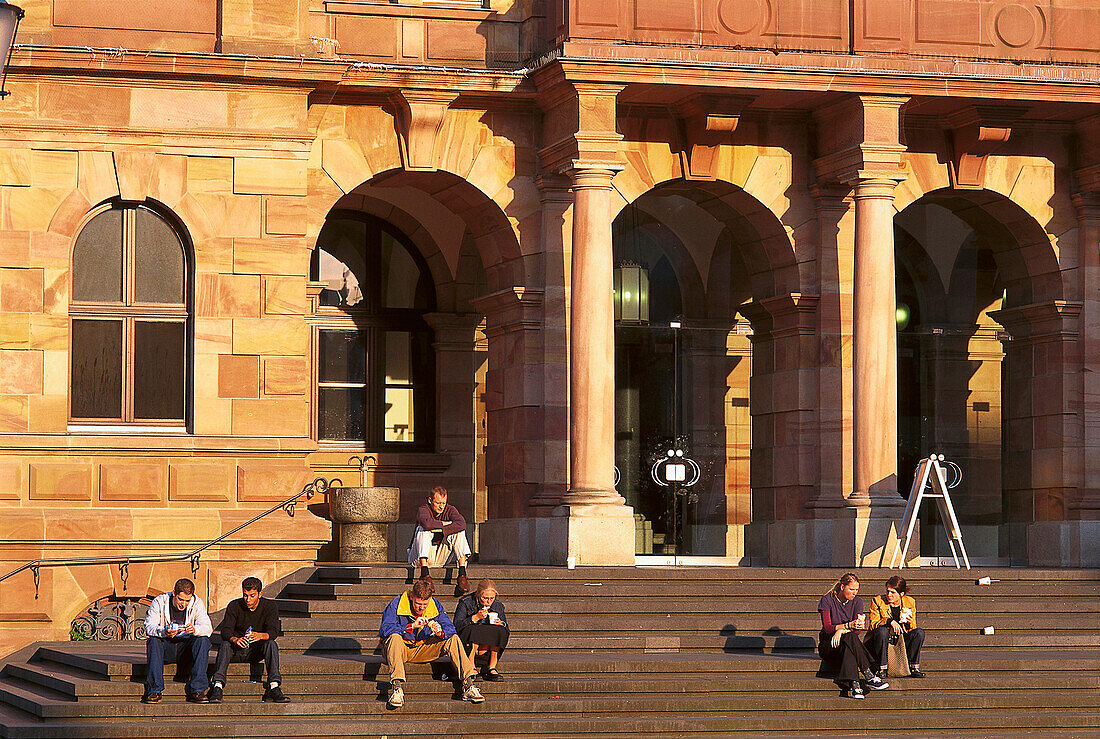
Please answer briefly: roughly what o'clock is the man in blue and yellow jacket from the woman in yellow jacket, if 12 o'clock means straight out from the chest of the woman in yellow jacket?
The man in blue and yellow jacket is roughly at 2 o'clock from the woman in yellow jacket.

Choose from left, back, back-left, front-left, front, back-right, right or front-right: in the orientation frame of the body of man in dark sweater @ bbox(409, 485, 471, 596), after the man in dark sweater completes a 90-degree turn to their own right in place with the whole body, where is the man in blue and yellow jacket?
left

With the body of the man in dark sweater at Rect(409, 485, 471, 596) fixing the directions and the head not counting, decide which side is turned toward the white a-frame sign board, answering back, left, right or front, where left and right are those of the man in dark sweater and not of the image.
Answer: left

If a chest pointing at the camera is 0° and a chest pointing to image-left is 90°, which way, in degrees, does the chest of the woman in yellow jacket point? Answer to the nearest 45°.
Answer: approximately 0°

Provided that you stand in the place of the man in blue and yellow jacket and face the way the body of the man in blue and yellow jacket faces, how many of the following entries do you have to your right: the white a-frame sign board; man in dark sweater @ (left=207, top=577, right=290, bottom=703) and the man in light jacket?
2

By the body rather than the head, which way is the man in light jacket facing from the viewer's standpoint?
toward the camera

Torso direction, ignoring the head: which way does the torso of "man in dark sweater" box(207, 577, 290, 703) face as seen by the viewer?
toward the camera

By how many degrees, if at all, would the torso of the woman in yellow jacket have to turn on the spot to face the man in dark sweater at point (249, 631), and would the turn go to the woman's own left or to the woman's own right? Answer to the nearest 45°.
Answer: approximately 90° to the woman's own right

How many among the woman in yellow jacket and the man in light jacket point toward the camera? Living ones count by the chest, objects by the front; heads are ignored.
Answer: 2

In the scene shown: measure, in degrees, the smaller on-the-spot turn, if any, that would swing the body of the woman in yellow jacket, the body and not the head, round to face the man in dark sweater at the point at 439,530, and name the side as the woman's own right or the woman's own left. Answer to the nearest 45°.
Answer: approximately 135° to the woman's own right

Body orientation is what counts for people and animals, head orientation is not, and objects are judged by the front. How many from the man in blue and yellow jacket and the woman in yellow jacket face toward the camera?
2
